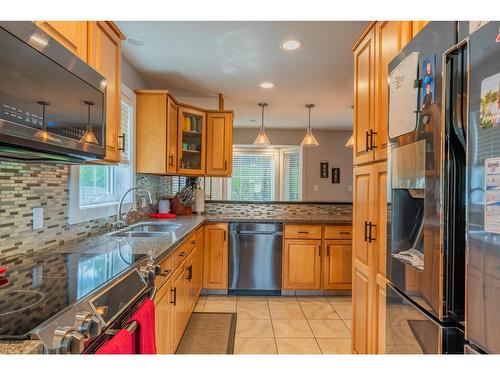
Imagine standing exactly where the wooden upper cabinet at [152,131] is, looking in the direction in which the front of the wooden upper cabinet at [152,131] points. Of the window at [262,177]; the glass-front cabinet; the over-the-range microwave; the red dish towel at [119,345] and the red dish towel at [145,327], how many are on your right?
3

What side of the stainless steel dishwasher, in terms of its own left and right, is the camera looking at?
front

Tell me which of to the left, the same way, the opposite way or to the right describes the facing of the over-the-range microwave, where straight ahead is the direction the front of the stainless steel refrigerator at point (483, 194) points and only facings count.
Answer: the opposite way

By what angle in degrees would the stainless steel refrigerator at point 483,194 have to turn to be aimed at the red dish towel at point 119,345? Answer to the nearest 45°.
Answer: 0° — it already faces it

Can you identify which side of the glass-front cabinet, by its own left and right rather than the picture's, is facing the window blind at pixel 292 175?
left

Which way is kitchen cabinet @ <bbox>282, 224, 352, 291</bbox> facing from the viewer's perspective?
toward the camera

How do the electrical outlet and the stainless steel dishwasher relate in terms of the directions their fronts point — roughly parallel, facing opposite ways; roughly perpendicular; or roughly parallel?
roughly perpendicular

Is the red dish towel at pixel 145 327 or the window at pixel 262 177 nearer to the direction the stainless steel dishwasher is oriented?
the red dish towel

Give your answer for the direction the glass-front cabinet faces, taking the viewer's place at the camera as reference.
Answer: facing the viewer and to the right of the viewer
